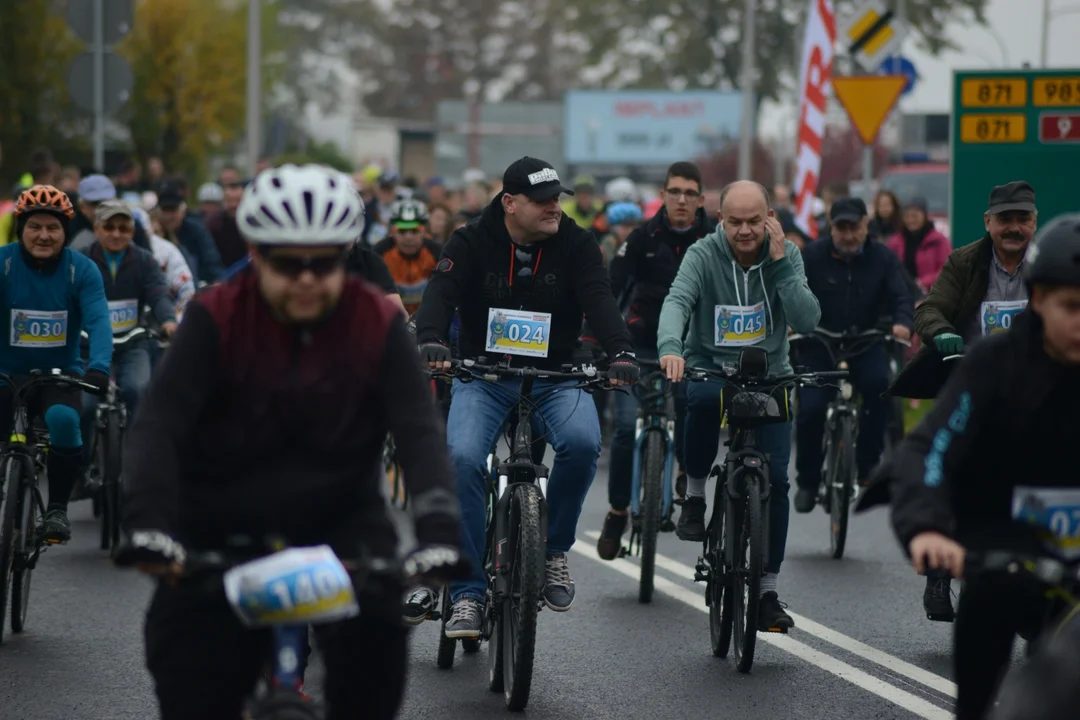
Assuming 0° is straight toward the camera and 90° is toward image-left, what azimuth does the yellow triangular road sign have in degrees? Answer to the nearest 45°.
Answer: approximately 0°

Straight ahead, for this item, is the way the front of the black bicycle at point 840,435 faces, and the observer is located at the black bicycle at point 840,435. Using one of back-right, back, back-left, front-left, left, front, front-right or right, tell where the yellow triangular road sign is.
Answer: back

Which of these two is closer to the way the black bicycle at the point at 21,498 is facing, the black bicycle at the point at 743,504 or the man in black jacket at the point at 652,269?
the black bicycle

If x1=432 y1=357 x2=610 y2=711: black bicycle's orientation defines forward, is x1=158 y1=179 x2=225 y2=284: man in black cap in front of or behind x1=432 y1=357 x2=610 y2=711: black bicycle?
behind

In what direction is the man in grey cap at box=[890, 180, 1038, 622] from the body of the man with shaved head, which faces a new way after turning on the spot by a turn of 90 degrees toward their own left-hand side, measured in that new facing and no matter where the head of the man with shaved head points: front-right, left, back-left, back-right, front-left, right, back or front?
front

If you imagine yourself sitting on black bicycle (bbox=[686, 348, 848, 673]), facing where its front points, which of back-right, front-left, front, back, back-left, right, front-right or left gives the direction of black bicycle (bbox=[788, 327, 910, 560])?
back

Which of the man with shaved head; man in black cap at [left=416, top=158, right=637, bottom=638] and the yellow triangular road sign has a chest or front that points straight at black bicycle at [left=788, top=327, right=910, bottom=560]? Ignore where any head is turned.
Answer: the yellow triangular road sign

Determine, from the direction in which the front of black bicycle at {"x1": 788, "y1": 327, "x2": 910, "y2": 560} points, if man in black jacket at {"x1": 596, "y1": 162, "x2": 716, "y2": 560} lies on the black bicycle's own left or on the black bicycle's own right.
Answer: on the black bicycle's own right

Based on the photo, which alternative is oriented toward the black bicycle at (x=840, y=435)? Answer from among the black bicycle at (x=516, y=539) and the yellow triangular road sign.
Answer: the yellow triangular road sign
